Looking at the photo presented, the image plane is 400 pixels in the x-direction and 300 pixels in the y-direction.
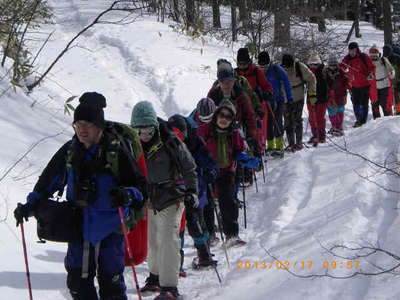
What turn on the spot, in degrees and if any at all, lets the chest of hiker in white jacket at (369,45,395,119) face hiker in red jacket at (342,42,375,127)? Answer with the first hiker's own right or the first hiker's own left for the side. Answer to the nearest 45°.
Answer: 0° — they already face them

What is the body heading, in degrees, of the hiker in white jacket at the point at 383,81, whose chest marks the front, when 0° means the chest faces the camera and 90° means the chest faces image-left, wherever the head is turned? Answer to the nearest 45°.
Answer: approximately 45°

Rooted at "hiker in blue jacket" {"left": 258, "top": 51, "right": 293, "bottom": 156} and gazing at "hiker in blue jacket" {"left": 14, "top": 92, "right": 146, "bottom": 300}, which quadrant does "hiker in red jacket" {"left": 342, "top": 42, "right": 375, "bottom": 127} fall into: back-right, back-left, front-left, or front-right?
back-left

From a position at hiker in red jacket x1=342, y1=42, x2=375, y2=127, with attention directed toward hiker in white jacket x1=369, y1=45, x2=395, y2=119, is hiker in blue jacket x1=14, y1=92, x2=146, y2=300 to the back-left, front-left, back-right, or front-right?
back-right

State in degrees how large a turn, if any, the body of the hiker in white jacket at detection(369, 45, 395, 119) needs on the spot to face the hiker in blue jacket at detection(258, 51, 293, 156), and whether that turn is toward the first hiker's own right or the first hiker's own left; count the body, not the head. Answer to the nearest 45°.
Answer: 0° — they already face them

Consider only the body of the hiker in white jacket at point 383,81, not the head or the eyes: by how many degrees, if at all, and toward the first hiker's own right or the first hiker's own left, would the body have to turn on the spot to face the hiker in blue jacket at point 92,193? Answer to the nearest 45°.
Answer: approximately 45° to the first hiker's own left
